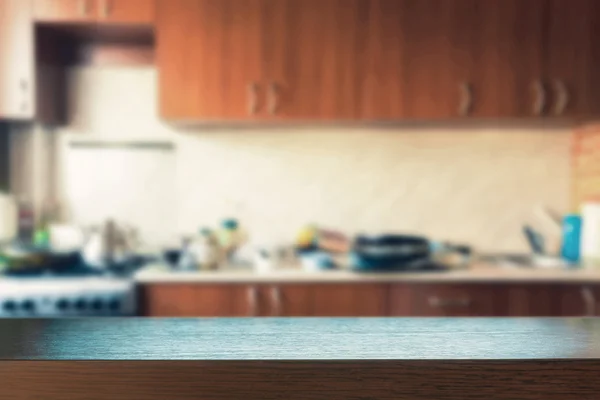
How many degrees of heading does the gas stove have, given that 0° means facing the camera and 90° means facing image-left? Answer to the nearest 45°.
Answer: approximately 0°

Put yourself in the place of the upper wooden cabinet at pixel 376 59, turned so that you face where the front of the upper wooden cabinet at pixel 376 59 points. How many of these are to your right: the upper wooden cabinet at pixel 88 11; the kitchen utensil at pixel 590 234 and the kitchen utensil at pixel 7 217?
2

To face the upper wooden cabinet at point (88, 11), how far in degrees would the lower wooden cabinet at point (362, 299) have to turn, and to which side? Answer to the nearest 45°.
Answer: approximately 90° to its right

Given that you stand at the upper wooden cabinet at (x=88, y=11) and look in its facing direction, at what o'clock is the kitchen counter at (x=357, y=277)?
The kitchen counter is roughly at 10 o'clock from the upper wooden cabinet.

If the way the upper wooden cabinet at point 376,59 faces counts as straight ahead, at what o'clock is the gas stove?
The gas stove is roughly at 2 o'clock from the upper wooden cabinet.

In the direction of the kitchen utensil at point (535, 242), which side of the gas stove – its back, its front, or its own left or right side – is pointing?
left

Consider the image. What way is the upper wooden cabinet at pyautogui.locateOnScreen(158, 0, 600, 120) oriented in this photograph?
toward the camera

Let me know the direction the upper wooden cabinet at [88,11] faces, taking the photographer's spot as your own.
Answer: facing the viewer

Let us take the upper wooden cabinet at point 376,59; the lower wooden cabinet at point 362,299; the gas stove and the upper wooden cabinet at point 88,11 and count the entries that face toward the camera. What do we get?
4

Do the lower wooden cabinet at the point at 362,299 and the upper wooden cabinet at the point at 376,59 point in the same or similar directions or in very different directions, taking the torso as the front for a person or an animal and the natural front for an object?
same or similar directions

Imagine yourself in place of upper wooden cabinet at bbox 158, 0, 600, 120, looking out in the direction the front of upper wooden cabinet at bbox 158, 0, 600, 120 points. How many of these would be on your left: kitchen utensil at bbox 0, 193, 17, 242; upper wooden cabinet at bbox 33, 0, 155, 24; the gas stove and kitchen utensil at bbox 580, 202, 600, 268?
1
